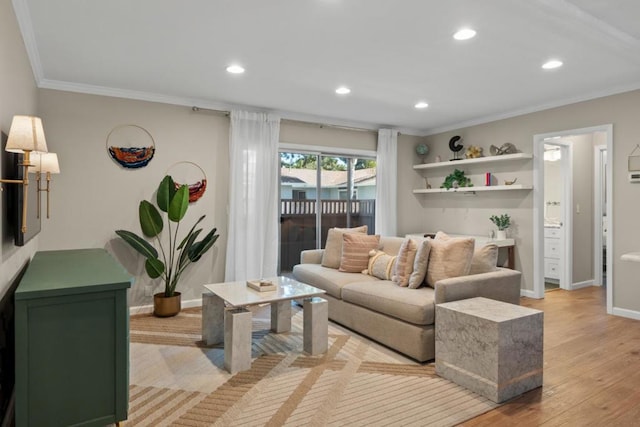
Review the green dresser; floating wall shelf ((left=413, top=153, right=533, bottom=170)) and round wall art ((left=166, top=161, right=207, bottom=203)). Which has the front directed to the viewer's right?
the green dresser

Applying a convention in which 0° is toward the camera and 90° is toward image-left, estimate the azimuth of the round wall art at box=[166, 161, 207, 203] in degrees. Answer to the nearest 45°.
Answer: approximately 0°

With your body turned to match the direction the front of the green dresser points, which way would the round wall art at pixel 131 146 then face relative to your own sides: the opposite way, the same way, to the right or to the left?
to the right

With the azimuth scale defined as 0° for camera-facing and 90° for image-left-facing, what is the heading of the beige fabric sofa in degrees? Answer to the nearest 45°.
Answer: approximately 45°

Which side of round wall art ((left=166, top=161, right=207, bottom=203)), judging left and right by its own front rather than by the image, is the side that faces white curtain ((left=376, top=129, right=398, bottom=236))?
left

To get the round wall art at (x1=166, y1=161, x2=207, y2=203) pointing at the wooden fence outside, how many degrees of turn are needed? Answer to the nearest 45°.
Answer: approximately 90° to its left

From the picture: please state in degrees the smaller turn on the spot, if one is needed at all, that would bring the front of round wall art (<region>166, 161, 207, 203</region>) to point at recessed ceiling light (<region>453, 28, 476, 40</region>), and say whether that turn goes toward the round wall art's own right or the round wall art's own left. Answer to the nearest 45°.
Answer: approximately 45° to the round wall art's own left

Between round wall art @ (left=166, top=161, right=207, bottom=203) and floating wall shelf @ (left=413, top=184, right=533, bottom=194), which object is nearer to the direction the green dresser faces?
the floating wall shelf

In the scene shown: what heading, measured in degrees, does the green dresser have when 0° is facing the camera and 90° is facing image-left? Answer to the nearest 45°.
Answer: approximately 270°

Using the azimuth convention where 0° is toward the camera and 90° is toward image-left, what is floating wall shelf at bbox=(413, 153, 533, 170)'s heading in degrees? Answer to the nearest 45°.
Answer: approximately 45°

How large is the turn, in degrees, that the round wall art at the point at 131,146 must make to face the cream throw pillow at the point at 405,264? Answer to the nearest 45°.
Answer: approximately 45° to its left

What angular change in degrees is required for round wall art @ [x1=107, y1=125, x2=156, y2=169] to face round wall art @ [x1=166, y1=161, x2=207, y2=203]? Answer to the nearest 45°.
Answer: approximately 90° to its left
